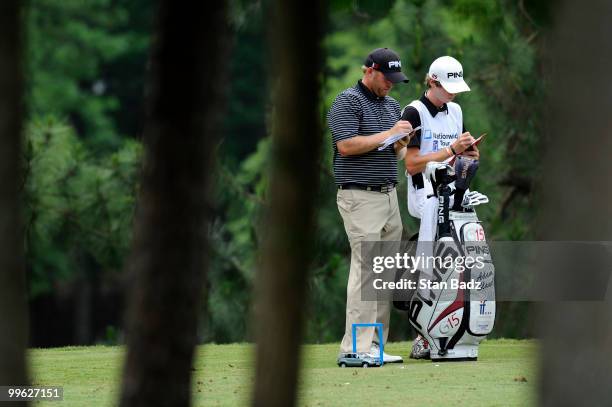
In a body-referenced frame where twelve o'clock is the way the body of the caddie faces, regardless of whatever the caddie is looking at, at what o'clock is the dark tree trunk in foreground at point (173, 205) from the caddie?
The dark tree trunk in foreground is roughly at 2 o'clock from the caddie.

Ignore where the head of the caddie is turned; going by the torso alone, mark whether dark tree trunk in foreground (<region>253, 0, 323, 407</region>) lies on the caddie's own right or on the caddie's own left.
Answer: on the caddie's own right

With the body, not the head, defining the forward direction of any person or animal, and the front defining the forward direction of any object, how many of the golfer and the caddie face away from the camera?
0

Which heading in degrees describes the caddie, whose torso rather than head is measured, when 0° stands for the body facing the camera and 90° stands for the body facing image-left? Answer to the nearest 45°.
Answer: approximately 315°

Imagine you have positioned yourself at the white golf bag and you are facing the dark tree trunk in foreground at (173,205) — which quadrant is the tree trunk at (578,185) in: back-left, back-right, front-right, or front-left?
front-left

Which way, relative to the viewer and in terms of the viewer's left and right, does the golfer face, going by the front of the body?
facing the viewer and to the right of the viewer

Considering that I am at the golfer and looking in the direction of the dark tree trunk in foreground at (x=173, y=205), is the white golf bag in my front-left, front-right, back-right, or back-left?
back-left

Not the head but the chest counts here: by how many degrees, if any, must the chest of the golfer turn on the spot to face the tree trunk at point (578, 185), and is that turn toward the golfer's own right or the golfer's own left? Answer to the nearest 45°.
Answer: approximately 45° to the golfer's own right
